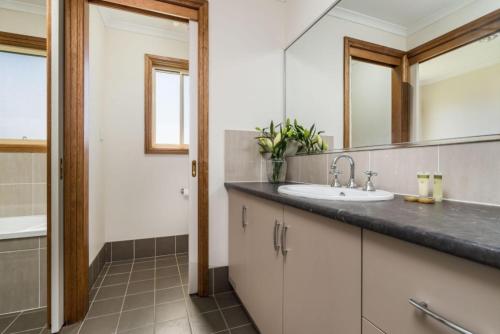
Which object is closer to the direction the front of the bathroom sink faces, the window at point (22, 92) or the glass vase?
the window

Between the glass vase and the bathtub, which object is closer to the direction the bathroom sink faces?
the bathtub

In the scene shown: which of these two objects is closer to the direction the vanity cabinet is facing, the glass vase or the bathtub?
the bathtub

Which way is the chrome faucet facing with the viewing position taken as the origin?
facing the viewer and to the left of the viewer

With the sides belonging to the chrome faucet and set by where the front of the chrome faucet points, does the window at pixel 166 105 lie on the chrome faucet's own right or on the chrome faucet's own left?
on the chrome faucet's own right

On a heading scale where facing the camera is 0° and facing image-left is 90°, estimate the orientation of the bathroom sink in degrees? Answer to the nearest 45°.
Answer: approximately 45°

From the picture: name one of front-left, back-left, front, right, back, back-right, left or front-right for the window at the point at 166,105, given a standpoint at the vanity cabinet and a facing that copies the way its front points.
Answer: right
